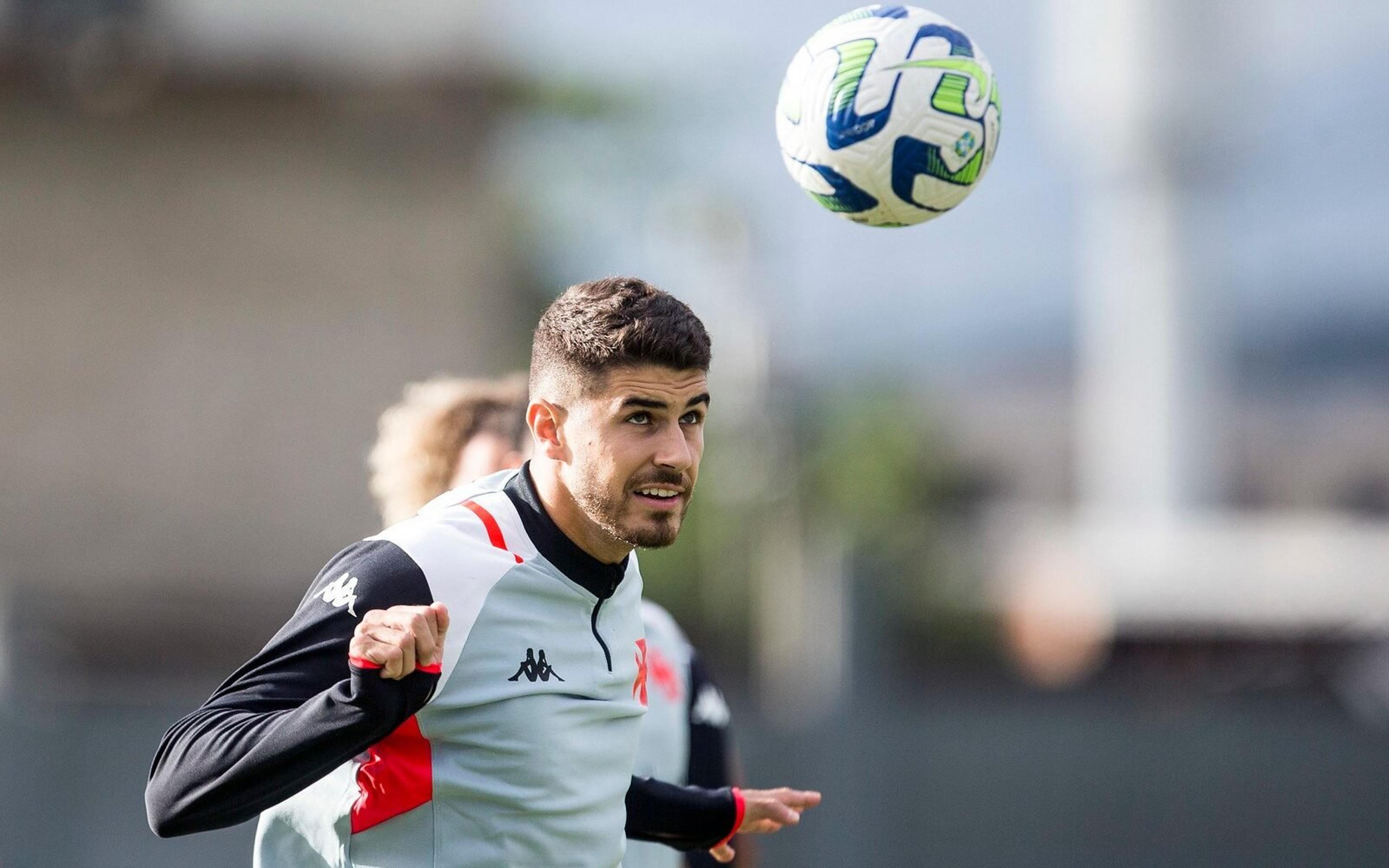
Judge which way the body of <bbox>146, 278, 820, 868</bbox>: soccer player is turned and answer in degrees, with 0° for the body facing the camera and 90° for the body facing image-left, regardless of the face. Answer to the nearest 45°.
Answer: approximately 315°

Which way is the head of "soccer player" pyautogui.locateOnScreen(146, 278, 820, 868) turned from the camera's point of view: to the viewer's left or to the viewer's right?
to the viewer's right

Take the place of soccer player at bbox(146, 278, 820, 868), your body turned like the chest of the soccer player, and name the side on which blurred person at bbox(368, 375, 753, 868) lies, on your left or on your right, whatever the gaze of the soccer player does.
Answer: on your left
